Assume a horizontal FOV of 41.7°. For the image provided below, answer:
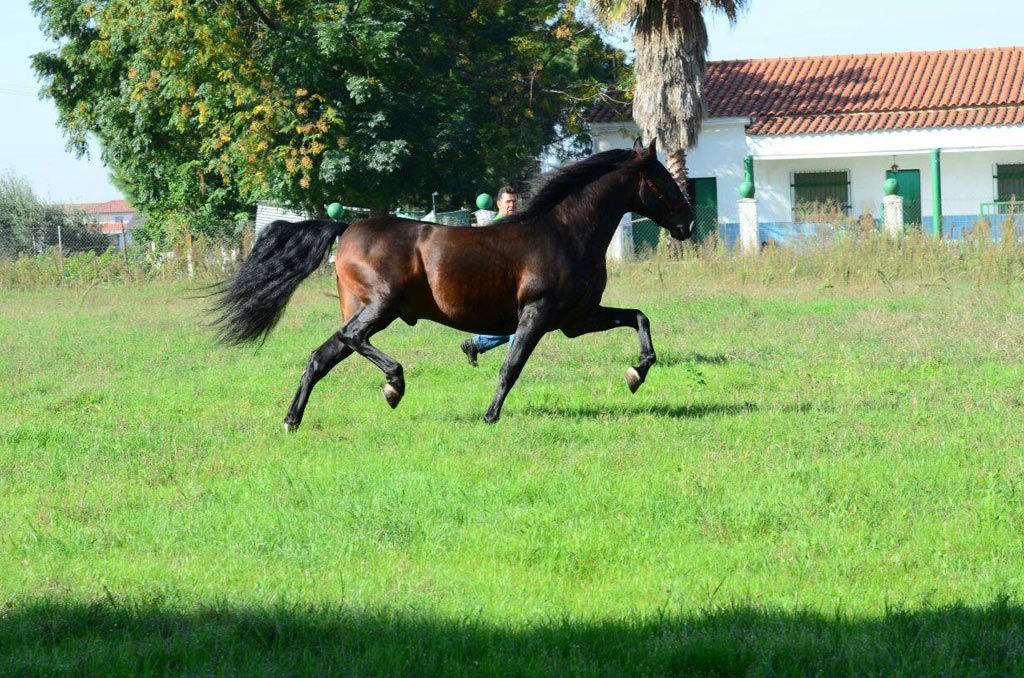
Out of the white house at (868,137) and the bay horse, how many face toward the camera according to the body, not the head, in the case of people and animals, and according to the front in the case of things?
1

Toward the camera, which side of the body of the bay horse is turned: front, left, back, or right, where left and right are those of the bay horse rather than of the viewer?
right

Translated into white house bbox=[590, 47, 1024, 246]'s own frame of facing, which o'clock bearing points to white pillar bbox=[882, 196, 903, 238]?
The white pillar is roughly at 12 o'clock from the white house.

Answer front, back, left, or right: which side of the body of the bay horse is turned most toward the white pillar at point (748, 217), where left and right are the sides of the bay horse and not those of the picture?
left

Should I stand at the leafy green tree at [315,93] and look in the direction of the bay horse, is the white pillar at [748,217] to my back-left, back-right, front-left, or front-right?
front-left

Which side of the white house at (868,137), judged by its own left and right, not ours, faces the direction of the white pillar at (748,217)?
front

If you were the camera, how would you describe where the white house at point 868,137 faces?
facing the viewer

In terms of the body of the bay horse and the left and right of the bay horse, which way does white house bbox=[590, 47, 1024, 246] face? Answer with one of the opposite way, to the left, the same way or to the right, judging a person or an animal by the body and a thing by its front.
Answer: to the right

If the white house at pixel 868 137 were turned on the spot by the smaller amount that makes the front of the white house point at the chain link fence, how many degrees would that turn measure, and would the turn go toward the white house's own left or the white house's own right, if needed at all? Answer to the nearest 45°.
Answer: approximately 45° to the white house's own right

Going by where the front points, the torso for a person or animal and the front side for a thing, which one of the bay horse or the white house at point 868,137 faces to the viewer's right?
the bay horse

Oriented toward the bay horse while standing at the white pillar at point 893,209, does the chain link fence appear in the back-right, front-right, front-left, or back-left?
front-right

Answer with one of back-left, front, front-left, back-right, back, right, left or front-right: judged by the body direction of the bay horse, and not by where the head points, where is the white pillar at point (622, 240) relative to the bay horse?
left
